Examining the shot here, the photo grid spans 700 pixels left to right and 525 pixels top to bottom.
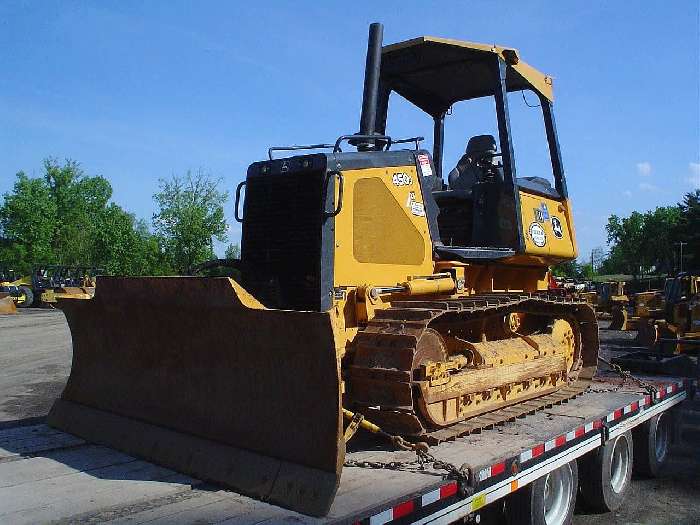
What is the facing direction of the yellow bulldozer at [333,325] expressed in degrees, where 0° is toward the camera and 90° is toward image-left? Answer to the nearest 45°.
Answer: approximately 45°

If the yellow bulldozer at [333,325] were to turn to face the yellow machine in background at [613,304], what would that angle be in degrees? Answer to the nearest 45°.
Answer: approximately 180°

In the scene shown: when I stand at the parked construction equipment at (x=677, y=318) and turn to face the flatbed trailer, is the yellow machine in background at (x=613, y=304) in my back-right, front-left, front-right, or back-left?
back-right

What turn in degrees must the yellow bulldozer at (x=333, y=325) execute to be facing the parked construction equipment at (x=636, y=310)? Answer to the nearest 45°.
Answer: approximately 180°

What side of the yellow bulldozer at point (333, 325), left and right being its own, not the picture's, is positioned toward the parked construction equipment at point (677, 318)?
back

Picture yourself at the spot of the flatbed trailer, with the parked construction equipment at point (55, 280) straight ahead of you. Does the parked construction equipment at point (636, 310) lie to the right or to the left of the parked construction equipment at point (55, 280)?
right

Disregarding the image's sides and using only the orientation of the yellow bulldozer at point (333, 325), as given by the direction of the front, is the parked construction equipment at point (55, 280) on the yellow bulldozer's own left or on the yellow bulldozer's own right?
on the yellow bulldozer's own right
